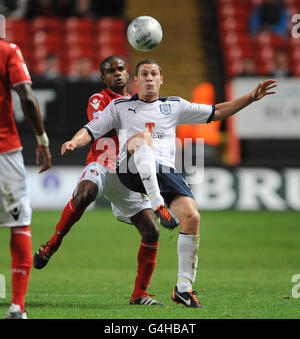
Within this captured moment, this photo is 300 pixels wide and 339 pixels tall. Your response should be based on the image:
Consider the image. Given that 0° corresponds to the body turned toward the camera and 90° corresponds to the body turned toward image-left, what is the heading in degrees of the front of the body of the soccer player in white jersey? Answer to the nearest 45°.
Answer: approximately 0°

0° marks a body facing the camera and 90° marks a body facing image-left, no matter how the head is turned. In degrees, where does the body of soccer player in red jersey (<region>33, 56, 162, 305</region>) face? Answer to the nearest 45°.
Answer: approximately 315°

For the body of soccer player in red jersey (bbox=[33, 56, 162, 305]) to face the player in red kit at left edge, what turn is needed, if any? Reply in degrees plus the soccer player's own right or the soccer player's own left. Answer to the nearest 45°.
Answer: approximately 90° to the soccer player's own right
